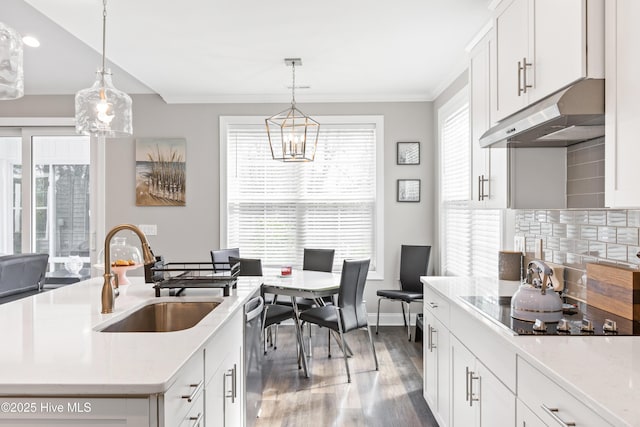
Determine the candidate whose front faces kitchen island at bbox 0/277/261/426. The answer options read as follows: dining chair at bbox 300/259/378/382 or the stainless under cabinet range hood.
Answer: the stainless under cabinet range hood

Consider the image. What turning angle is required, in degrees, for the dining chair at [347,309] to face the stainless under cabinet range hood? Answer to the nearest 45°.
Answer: approximately 180°

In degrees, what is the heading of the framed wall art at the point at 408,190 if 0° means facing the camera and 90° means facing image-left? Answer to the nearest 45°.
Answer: approximately 0°

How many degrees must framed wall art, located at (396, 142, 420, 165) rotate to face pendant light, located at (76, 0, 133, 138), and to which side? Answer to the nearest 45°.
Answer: approximately 45° to its right

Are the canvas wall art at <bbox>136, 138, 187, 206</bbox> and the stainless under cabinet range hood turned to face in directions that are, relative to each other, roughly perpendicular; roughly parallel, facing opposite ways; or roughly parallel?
roughly perpendicular

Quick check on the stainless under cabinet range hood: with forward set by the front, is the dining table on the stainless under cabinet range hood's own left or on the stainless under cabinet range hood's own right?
on the stainless under cabinet range hood's own right

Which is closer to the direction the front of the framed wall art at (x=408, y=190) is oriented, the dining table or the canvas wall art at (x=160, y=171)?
the dining table

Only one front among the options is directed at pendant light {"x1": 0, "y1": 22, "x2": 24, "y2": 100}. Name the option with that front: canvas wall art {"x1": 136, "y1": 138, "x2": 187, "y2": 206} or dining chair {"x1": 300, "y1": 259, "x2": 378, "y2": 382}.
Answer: the canvas wall art

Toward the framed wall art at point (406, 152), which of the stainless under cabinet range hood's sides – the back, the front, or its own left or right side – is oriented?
right

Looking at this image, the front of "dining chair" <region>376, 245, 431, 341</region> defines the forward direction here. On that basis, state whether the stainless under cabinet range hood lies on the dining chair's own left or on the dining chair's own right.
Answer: on the dining chair's own left

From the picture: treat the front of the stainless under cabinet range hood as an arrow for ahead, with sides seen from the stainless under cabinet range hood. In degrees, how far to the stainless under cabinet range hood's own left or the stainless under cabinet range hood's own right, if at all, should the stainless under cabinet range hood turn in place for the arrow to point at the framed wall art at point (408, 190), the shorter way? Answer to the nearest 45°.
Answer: approximately 90° to the stainless under cabinet range hood's own right
